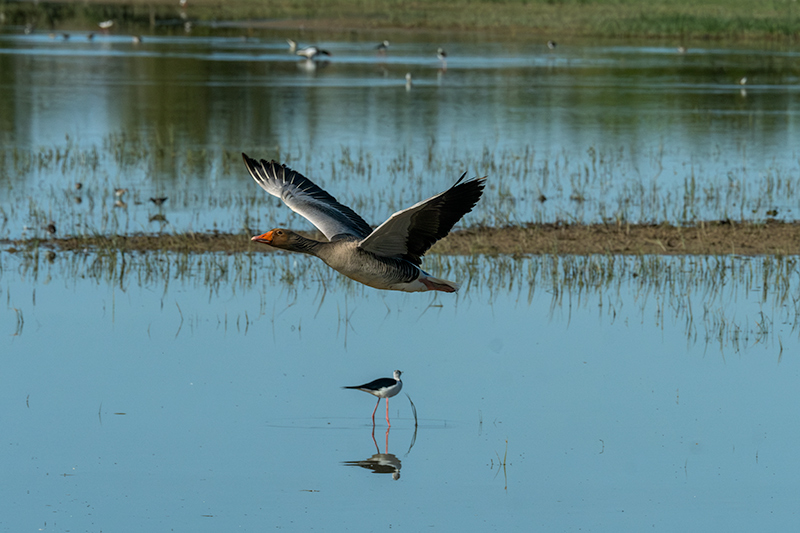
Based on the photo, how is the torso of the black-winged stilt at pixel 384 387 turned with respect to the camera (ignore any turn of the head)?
to the viewer's right
